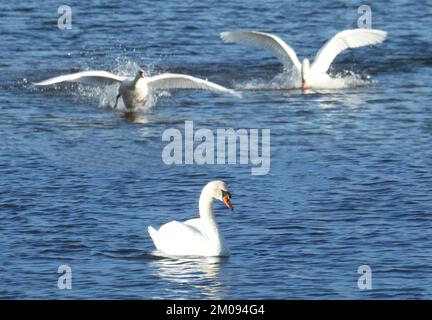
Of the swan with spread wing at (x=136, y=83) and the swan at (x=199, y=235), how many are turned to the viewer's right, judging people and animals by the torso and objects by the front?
1

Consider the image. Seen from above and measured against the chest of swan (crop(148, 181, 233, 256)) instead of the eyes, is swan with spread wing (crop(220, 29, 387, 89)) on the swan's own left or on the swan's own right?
on the swan's own left

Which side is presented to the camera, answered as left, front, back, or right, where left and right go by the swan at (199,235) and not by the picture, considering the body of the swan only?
right

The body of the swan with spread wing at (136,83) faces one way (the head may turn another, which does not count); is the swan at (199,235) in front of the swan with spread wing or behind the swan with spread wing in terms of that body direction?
in front

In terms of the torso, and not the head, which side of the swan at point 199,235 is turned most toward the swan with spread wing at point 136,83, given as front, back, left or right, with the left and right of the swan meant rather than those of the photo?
left

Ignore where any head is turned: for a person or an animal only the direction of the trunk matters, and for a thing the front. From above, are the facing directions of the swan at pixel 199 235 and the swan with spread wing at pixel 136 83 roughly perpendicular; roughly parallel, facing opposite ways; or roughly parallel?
roughly perpendicular
